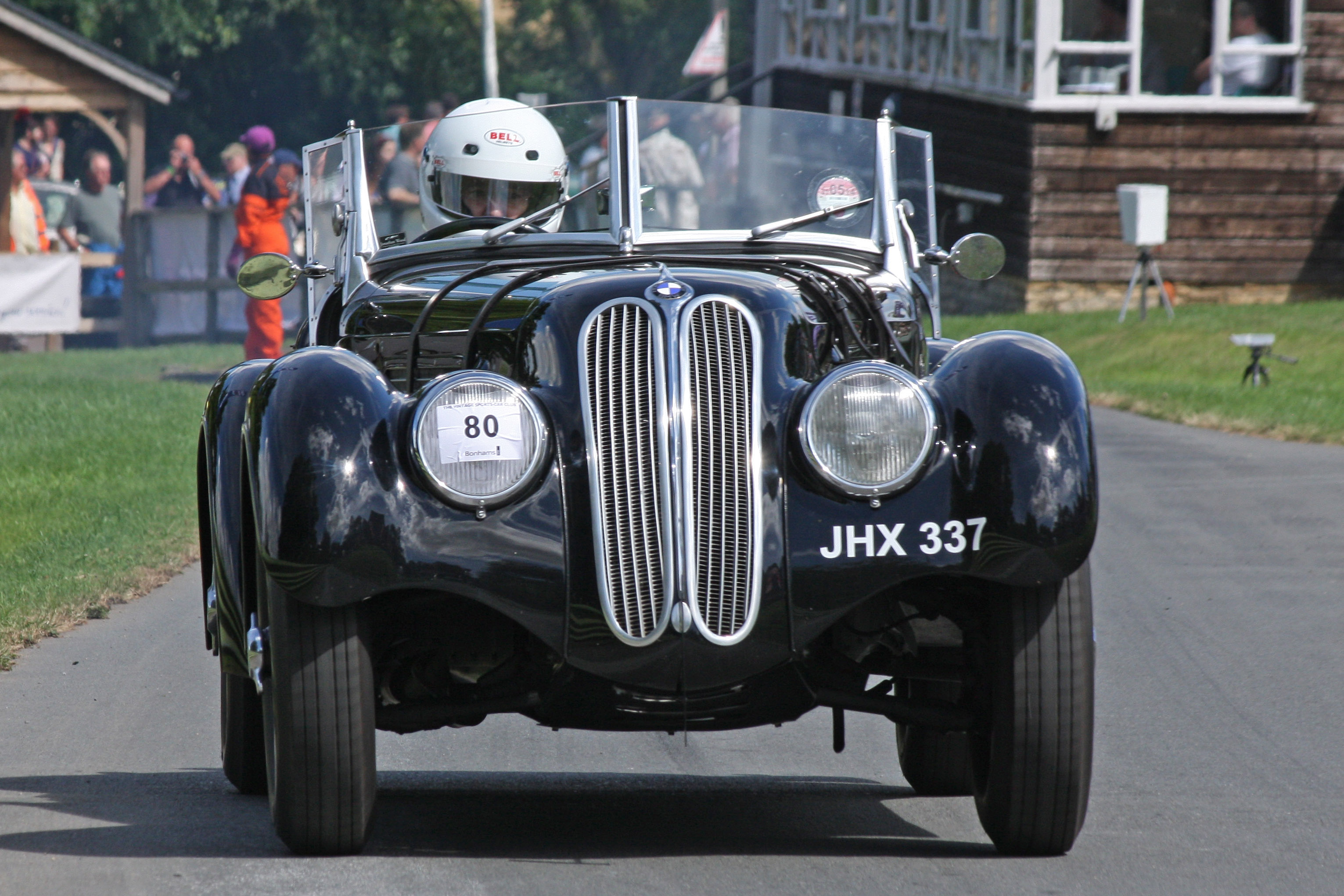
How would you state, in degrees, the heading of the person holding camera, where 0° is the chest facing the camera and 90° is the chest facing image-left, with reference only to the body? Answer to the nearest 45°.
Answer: approximately 0°

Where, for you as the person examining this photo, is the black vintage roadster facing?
facing the viewer

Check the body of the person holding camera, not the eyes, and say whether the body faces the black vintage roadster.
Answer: yes

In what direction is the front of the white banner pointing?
toward the camera

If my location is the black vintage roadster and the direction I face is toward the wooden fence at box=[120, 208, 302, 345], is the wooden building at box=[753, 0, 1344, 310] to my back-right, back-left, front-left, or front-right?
front-right

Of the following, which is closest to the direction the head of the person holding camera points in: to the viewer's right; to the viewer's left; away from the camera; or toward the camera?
toward the camera

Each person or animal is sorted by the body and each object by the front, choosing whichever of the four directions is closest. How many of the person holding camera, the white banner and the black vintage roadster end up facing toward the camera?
3

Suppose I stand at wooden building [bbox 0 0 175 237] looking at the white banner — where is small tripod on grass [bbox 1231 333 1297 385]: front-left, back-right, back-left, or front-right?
front-left

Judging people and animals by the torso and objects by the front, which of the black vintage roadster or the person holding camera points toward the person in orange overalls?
the person holding camera

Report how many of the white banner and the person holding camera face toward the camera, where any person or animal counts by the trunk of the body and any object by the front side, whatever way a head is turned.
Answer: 2

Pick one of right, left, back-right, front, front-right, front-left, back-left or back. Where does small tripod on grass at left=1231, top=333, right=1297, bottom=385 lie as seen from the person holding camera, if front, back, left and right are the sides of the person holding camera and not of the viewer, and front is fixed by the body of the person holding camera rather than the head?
front-left
